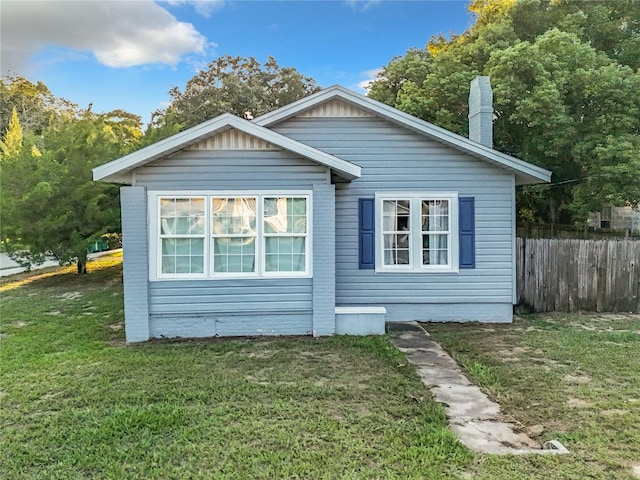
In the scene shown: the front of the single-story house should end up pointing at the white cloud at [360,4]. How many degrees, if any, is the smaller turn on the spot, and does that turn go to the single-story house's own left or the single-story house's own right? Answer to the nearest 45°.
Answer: approximately 180°

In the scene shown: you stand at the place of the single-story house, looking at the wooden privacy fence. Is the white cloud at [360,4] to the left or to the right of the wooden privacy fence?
left

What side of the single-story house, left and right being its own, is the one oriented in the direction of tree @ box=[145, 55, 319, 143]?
back

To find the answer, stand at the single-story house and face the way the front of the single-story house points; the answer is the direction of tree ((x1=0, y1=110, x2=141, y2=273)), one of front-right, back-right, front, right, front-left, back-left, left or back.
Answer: back-right

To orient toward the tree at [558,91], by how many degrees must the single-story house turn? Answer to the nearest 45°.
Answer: approximately 135° to its left

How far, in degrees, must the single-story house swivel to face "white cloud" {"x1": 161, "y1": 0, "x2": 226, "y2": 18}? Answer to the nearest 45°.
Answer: approximately 180°

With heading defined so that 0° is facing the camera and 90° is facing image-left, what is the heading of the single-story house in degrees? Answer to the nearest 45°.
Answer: approximately 0°

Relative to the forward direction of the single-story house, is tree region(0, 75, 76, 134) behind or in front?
behind

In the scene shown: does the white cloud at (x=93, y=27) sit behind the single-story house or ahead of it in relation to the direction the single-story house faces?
behind
